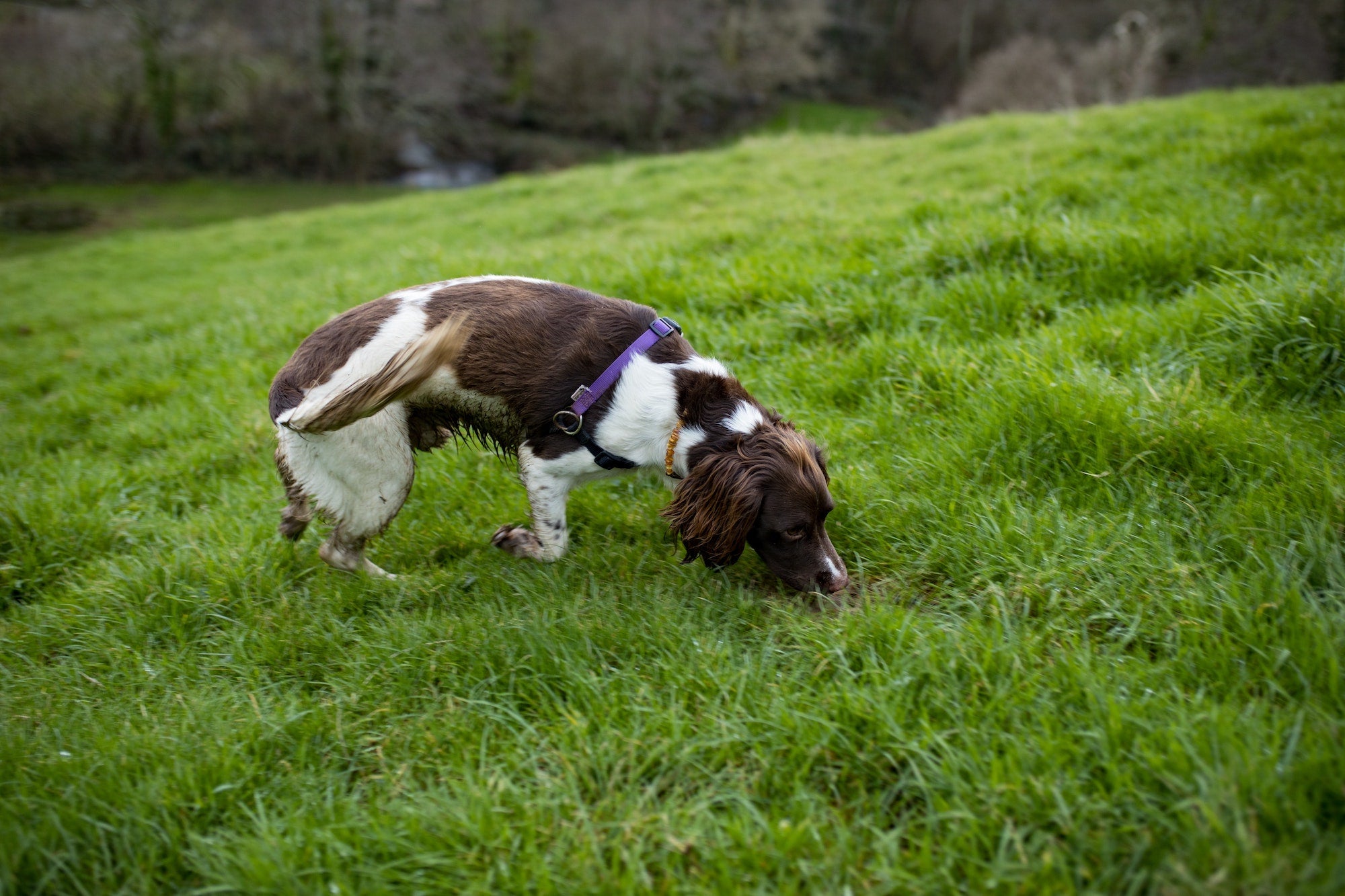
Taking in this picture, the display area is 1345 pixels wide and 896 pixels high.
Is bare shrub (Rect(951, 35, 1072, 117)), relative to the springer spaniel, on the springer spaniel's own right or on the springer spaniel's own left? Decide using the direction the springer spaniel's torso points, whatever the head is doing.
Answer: on the springer spaniel's own left

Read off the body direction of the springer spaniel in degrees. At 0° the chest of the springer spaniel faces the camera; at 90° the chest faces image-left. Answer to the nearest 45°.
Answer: approximately 270°
